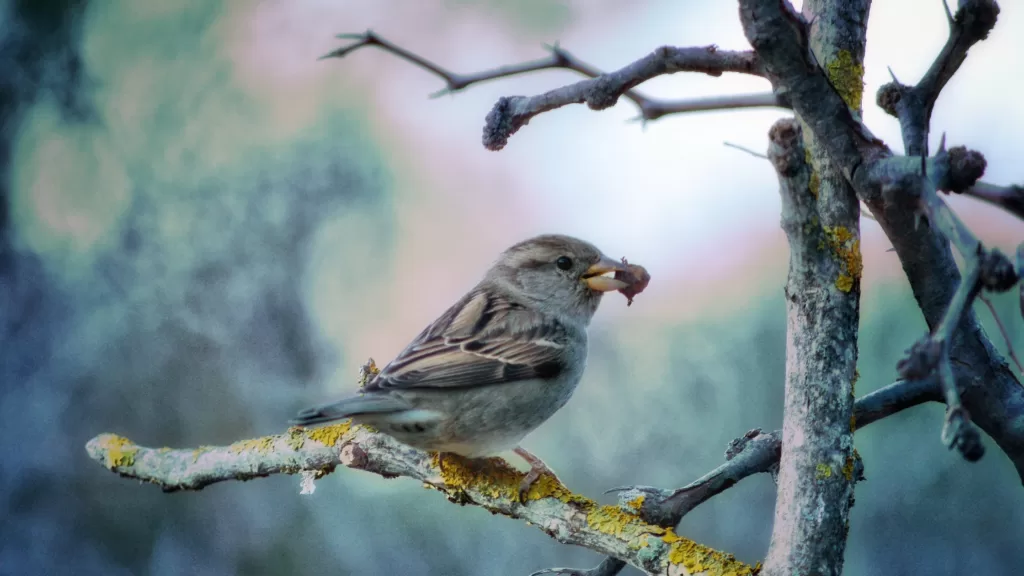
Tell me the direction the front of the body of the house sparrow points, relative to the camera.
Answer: to the viewer's right
